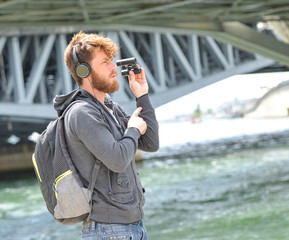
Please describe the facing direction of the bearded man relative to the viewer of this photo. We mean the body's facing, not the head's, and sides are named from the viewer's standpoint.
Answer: facing to the right of the viewer
